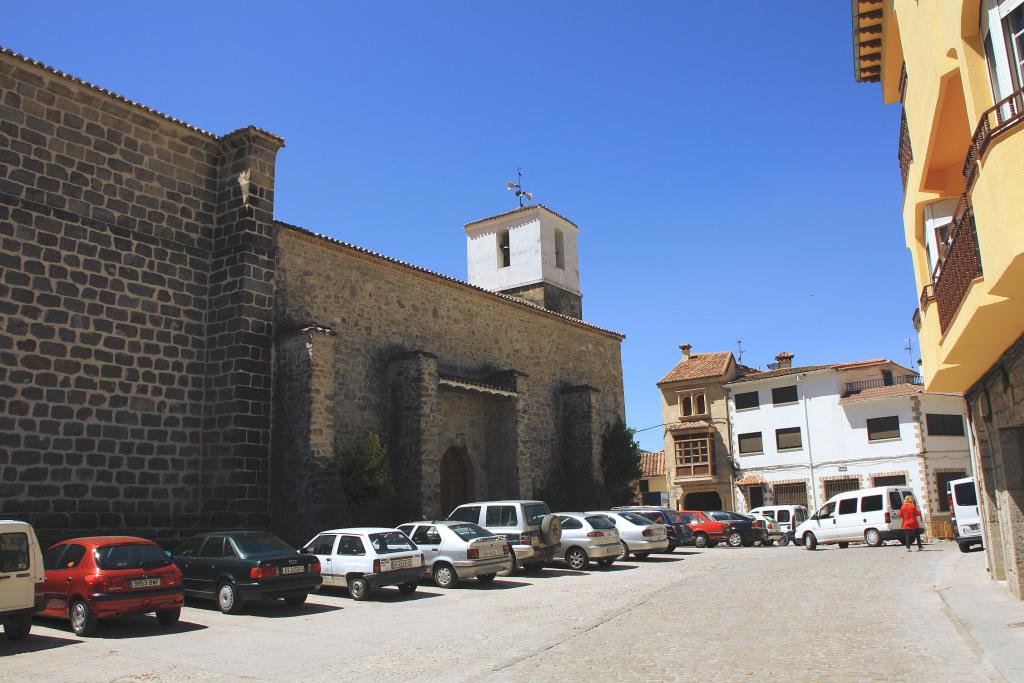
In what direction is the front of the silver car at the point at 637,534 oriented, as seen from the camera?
facing away from the viewer and to the left of the viewer

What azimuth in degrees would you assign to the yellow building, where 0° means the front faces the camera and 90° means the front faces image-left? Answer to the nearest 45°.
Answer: approximately 90°

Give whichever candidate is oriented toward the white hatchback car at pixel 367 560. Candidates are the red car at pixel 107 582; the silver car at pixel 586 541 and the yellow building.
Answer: the yellow building

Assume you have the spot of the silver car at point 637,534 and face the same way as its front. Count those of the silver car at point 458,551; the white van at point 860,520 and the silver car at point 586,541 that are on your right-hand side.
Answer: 1

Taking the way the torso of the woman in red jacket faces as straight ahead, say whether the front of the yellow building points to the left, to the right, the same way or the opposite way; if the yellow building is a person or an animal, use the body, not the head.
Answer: to the left

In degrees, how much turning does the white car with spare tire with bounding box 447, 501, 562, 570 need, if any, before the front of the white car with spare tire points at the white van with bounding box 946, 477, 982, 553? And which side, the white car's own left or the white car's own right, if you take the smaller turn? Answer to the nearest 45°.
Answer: approximately 135° to the white car's own right

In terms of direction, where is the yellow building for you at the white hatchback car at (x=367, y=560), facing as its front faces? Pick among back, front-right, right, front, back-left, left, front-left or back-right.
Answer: back

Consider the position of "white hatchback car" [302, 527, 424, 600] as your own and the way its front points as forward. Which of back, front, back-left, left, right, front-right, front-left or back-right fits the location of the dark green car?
left

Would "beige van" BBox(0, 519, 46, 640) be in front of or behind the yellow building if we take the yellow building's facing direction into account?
in front

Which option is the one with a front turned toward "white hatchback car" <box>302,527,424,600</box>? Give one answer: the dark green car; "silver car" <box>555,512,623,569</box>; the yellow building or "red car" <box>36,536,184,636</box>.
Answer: the yellow building

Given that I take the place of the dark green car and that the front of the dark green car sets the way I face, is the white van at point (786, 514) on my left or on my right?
on my right

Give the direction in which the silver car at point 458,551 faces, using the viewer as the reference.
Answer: facing away from the viewer and to the left of the viewer

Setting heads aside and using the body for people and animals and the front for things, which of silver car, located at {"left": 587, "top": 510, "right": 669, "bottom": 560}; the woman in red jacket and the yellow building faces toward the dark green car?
the yellow building

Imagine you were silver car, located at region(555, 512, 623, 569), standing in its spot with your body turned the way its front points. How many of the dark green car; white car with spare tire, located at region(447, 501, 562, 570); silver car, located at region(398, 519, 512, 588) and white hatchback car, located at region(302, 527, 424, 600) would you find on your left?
4

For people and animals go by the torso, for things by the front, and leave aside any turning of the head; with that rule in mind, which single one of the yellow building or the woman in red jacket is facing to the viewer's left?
the yellow building

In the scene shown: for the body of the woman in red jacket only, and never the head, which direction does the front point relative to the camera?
away from the camera

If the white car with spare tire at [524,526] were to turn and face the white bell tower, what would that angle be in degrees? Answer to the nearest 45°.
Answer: approximately 45° to its right

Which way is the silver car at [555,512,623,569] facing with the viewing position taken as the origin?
facing away from the viewer and to the left of the viewer

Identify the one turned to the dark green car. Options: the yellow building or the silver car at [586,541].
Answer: the yellow building

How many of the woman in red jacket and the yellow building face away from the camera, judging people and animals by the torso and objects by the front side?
1

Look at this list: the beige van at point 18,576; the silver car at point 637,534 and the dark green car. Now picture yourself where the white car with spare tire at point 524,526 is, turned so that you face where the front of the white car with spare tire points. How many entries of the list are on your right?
1

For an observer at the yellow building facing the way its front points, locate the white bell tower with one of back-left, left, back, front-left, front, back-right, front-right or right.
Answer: front-right
